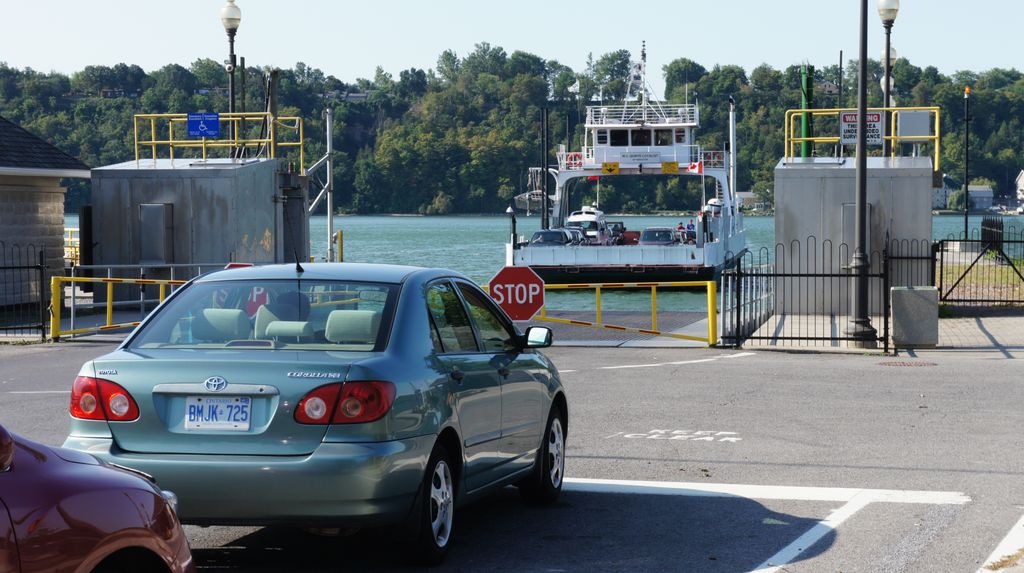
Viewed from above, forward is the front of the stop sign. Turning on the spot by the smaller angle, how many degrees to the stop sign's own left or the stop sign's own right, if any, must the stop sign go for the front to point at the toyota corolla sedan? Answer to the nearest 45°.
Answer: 0° — it already faces it

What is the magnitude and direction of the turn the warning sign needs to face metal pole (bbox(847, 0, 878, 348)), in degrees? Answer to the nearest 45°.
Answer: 0° — it already faces it

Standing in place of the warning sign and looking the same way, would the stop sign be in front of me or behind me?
in front

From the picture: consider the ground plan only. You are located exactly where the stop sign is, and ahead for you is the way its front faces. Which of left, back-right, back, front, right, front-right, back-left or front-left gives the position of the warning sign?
back-left

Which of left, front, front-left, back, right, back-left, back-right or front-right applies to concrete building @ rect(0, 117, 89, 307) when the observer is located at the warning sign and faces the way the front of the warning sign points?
right

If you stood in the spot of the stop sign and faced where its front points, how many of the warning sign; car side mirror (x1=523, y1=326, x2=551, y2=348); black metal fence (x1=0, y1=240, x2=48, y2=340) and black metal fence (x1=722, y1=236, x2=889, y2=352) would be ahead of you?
1

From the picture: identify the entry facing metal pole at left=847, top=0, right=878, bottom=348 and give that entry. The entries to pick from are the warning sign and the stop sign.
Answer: the warning sign

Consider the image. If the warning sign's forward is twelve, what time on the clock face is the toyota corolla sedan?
The toyota corolla sedan is roughly at 12 o'clock from the warning sign.

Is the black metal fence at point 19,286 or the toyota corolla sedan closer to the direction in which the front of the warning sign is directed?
the toyota corolla sedan

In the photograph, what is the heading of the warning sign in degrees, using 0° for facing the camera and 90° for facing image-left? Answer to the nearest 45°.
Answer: approximately 0°

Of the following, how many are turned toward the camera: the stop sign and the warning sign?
2
